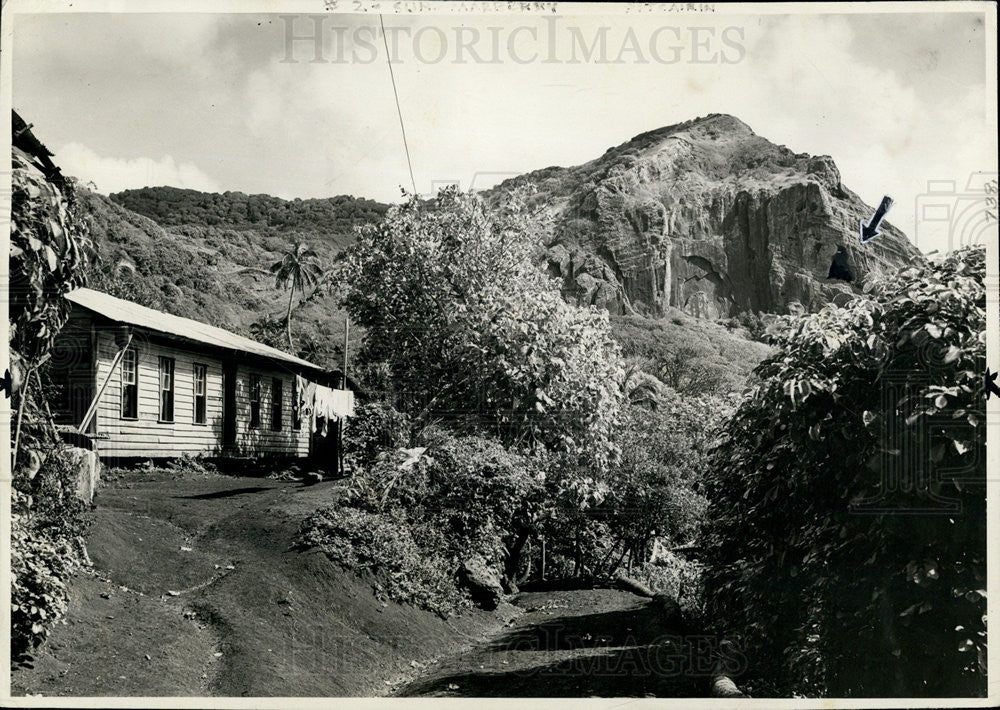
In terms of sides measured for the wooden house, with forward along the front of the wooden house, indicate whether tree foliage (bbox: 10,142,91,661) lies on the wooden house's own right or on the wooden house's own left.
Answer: on the wooden house's own right

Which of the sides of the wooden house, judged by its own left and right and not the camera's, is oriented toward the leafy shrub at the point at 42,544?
right

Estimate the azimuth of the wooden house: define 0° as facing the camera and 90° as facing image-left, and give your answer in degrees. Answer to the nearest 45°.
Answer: approximately 315°

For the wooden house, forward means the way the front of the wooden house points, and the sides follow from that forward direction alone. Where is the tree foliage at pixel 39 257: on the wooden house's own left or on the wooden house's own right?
on the wooden house's own right
